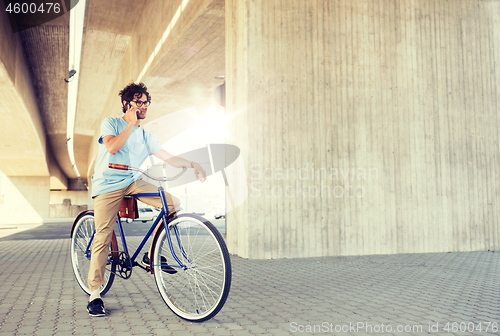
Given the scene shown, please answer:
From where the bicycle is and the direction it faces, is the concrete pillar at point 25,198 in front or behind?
behind

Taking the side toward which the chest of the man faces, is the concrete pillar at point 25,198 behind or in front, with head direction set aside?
behind

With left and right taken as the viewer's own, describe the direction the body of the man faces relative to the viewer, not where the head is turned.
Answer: facing the viewer and to the right of the viewer

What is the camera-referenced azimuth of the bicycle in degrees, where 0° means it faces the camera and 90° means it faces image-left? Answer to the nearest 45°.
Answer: approximately 315°
